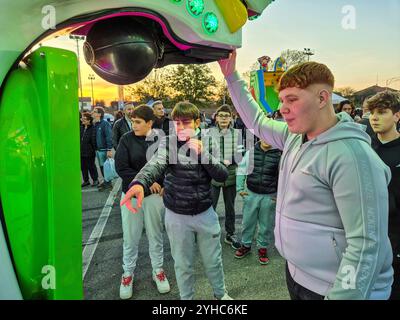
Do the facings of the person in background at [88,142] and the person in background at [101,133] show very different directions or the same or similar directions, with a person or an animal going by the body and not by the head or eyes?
same or similar directions

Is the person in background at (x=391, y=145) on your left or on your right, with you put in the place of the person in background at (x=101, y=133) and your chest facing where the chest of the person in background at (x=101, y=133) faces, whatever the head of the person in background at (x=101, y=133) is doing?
on your left

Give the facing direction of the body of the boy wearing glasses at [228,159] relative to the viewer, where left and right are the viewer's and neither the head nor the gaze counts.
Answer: facing the viewer

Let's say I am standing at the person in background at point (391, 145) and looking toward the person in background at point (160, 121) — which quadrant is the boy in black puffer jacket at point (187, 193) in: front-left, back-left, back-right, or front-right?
front-left

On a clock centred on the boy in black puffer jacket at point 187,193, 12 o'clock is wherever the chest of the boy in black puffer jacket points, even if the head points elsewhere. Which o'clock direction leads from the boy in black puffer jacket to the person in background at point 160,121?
The person in background is roughly at 6 o'clock from the boy in black puffer jacket.

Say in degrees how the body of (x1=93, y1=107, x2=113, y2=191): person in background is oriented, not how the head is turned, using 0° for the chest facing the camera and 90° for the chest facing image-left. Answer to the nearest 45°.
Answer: approximately 45°

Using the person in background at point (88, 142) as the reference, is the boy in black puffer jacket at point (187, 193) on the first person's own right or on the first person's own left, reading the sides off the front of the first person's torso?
on the first person's own left

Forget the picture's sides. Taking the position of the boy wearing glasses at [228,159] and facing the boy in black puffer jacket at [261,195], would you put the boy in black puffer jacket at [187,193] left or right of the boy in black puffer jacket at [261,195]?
right

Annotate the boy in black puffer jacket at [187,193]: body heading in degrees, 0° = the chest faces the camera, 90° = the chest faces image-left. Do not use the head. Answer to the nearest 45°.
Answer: approximately 0°

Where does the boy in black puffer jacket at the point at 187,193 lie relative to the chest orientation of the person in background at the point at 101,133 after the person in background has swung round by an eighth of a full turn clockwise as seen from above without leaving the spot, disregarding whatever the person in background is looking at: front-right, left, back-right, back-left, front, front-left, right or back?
left

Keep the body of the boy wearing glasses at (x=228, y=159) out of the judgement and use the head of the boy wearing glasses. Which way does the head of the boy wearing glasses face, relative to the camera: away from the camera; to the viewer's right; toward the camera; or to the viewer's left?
toward the camera
